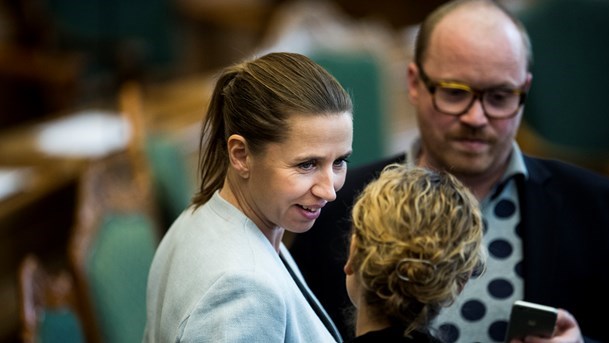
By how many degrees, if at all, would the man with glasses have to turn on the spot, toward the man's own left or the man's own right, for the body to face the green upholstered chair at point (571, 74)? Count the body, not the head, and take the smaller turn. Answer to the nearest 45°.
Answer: approximately 180°

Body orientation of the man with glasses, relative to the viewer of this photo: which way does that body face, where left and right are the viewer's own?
facing the viewer

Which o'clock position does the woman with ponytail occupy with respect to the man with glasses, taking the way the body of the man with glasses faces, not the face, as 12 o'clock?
The woman with ponytail is roughly at 1 o'clock from the man with glasses.

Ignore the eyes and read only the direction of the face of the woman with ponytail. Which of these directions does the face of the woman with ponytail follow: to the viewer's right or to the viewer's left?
to the viewer's right

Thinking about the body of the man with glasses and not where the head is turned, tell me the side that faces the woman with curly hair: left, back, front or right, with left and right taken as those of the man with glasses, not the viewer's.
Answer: front

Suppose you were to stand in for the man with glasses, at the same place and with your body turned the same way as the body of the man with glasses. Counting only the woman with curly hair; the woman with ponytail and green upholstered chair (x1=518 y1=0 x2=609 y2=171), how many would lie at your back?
1

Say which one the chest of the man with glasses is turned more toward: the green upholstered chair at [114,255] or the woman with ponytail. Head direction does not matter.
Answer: the woman with ponytail

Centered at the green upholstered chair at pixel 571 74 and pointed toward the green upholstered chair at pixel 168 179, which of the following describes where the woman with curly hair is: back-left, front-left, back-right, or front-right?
front-left

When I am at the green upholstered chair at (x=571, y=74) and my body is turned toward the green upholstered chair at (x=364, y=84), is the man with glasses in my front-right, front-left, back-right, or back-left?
front-left
